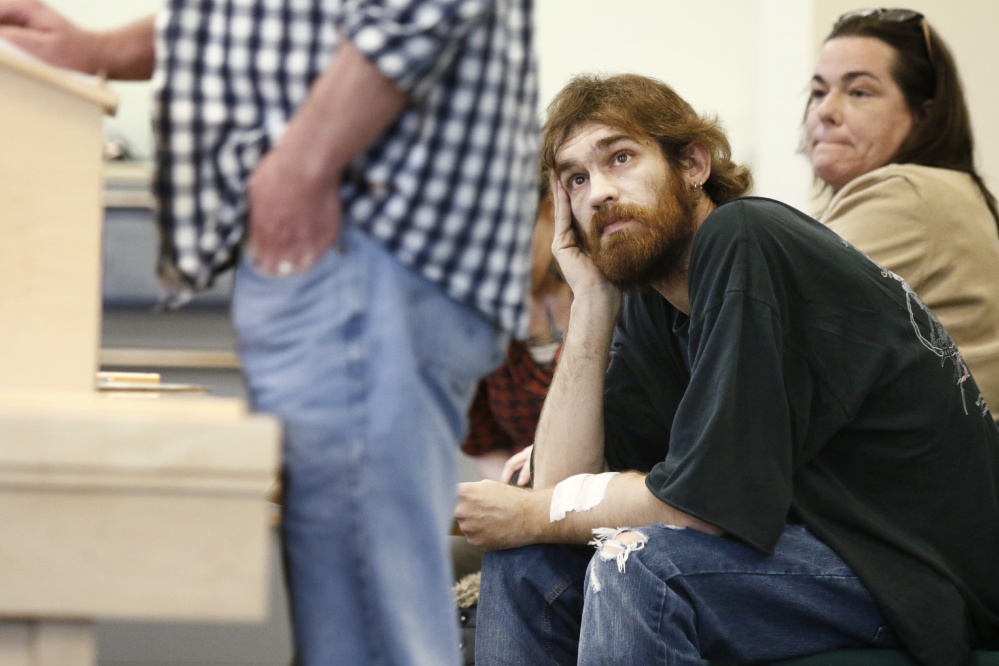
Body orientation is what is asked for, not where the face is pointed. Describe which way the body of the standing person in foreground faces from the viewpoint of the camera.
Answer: to the viewer's left

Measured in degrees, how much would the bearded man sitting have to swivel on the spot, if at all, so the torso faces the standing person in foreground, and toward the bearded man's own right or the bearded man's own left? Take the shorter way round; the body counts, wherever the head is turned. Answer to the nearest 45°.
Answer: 0° — they already face them

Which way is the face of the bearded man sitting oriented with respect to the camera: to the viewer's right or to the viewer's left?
to the viewer's left

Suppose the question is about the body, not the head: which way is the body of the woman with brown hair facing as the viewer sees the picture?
to the viewer's left

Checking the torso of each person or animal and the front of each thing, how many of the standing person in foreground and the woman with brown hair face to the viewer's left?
2

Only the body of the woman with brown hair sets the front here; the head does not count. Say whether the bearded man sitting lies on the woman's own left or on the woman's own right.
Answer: on the woman's own left

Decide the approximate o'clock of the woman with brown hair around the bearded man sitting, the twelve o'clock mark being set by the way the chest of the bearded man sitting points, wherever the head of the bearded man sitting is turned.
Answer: The woman with brown hair is roughly at 5 o'clock from the bearded man sitting.
